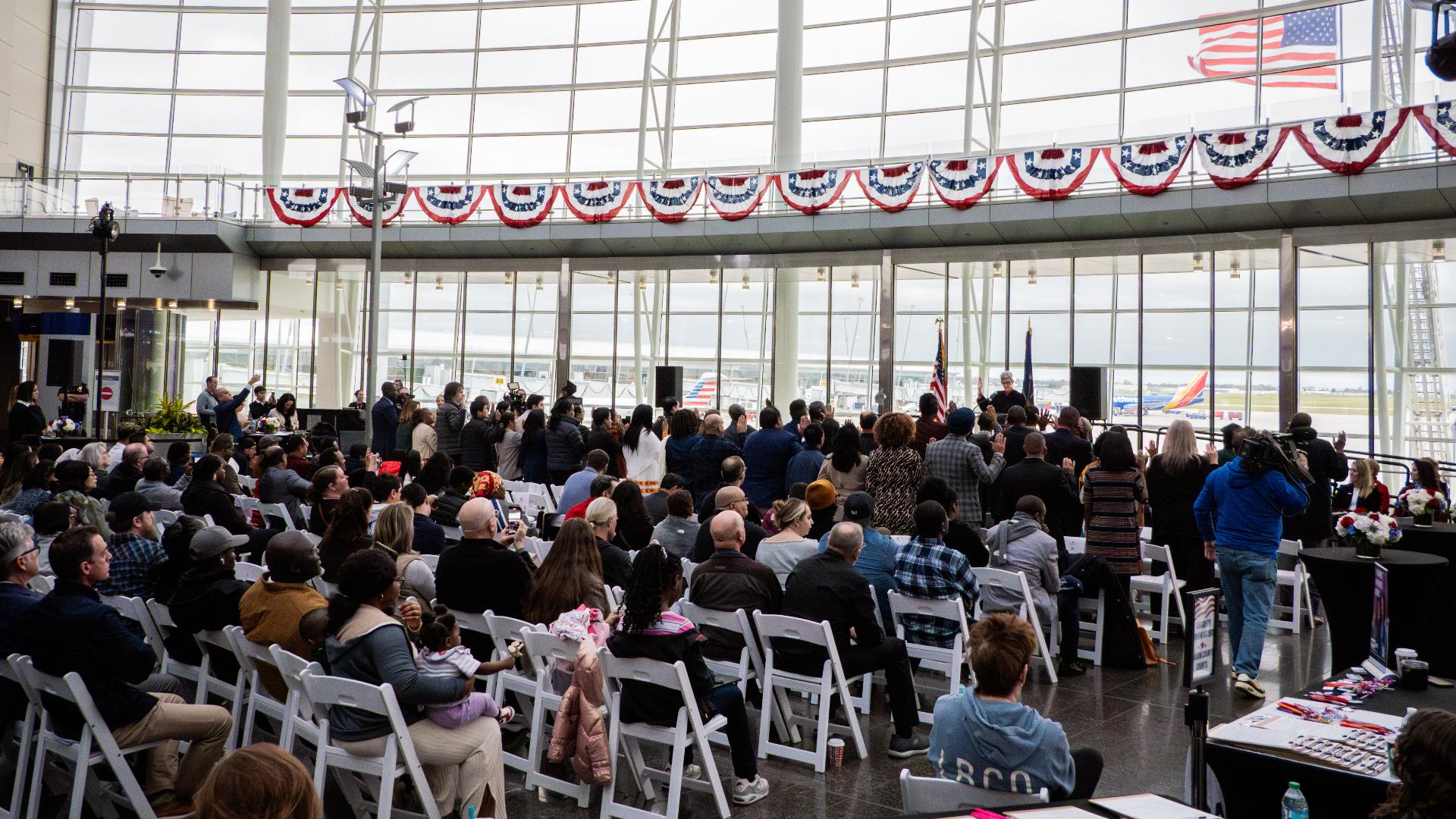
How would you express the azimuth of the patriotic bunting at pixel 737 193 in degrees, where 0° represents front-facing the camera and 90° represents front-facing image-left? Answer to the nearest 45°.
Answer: approximately 0°

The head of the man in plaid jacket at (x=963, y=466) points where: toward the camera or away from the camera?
away from the camera

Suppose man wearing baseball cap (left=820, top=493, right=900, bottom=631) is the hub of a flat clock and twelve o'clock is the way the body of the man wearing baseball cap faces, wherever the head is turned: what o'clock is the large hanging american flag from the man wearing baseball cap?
The large hanging american flag is roughly at 1 o'clock from the man wearing baseball cap.

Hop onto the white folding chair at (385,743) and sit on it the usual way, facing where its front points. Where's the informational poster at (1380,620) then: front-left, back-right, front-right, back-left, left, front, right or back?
front-right

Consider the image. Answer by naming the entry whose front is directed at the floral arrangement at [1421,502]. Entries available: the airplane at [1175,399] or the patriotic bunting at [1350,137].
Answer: the patriotic bunting

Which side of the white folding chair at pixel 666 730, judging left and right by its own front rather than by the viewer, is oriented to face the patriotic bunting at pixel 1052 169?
front

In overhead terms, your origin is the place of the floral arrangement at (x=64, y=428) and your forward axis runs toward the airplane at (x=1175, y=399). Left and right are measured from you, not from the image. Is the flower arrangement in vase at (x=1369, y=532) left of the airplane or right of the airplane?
right

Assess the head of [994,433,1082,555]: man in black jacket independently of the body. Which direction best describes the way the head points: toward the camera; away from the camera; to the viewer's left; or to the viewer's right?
away from the camera

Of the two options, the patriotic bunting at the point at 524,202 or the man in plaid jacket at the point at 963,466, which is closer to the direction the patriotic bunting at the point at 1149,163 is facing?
the man in plaid jacket

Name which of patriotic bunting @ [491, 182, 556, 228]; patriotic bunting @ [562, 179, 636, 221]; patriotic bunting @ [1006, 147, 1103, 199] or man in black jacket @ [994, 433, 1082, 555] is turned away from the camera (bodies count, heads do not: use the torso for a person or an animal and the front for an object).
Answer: the man in black jacket

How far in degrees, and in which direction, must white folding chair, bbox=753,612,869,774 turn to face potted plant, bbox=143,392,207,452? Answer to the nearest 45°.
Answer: approximately 90° to its left

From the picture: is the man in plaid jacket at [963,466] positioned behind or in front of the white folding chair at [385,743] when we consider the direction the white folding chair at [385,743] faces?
in front

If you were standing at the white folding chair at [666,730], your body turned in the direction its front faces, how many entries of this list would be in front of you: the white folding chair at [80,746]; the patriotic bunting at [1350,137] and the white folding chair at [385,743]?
1

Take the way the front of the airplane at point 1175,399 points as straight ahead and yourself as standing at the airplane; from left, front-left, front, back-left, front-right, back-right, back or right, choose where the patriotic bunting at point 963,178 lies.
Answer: front-left

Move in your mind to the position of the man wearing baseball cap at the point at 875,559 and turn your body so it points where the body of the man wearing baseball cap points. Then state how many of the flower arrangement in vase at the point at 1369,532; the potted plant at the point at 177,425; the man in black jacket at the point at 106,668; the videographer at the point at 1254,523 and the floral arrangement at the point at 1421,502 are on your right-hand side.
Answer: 3

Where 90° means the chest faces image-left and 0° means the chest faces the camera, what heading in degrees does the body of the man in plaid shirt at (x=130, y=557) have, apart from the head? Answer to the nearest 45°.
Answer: approximately 225°

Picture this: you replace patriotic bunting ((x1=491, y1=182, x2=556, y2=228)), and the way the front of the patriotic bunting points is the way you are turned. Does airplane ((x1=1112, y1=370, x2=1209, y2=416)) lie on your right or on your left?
on your left

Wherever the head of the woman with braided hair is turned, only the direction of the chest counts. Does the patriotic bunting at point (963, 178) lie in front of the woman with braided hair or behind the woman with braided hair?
in front
